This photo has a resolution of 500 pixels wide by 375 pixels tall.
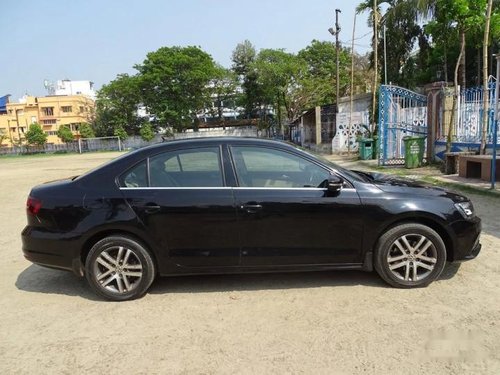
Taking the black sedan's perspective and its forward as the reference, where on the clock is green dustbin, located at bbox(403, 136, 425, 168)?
The green dustbin is roughly at 10 o'clock from the black sedan.

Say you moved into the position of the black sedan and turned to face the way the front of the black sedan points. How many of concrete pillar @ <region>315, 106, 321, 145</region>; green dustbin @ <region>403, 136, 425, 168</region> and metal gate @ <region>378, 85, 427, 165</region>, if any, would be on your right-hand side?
0

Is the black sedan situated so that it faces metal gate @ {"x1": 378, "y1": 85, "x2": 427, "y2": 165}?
no

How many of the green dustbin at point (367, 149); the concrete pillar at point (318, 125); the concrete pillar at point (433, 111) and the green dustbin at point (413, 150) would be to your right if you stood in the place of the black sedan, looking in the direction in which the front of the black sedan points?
0

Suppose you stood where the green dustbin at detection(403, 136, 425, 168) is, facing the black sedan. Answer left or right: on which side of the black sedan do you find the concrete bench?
left

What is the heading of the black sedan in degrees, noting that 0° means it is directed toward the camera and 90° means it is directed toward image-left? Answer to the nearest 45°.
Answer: approximately 270°

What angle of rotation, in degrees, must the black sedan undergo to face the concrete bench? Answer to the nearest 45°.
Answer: approximately 45° to its left

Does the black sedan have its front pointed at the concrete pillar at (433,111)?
no
